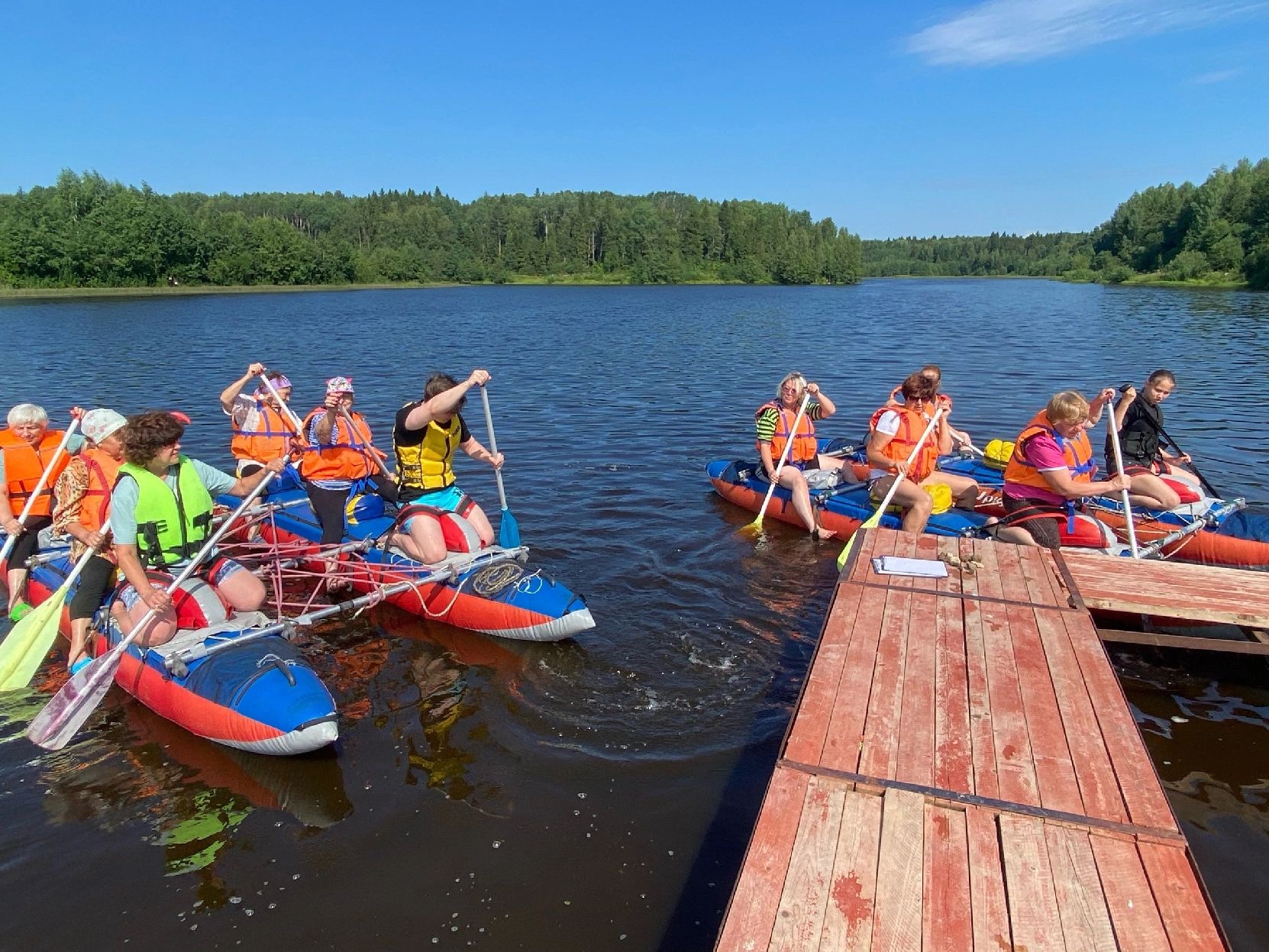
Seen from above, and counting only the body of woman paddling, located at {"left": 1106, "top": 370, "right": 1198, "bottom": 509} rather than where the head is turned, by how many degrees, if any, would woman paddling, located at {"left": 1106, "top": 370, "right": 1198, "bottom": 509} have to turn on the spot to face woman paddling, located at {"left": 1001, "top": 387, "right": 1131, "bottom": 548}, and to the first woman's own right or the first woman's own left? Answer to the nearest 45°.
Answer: approximately 45° to the first woman's own right

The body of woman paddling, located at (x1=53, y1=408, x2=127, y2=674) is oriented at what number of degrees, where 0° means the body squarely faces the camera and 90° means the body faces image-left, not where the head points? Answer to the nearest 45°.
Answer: approximately 315°

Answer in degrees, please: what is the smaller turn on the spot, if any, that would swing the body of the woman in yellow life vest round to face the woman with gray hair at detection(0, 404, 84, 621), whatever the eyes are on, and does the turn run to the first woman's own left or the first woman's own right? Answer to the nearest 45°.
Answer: approximately 135° to the first woman's own right

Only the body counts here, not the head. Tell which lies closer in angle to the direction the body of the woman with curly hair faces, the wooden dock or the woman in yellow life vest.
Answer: the wooden dock

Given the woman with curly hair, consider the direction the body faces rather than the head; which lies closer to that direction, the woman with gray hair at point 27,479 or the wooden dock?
the wooden dock
